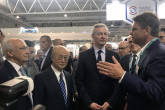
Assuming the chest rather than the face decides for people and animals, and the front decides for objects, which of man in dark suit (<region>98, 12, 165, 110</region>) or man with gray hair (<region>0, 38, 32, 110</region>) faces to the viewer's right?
the man with gray hair

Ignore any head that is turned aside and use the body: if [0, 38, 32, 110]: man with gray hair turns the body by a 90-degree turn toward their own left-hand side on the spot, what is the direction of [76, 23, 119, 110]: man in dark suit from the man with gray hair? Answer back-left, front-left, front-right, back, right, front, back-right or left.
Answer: right

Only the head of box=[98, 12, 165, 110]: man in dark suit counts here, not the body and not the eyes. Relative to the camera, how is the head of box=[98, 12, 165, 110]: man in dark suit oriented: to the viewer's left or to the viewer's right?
to the viewer's left

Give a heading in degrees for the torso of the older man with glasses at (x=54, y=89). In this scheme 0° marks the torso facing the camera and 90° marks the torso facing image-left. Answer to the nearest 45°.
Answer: approximately 315°

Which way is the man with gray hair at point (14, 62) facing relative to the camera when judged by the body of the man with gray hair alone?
to the viewer's right

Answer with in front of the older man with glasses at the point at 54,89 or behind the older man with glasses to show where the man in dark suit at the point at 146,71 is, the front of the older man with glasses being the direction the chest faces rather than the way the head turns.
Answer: in front

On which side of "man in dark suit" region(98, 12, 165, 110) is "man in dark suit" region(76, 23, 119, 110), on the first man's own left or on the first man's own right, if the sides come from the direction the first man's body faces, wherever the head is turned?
on the first man's own right

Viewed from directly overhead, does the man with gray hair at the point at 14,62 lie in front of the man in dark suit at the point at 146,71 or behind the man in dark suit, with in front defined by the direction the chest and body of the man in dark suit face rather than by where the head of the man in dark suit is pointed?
in front

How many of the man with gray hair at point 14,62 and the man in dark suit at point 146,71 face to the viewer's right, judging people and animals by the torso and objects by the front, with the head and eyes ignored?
1

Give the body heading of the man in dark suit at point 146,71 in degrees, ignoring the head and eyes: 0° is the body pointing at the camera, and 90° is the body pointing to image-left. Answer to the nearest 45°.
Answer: approximately 90°

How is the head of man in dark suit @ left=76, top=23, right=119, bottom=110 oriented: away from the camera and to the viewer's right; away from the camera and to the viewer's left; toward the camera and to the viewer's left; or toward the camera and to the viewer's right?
toward the camera and to the viewer's right

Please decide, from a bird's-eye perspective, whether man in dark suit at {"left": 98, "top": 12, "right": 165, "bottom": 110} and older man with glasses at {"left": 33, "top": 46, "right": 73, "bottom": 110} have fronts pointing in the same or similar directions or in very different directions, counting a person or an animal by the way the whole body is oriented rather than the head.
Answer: very different directions
